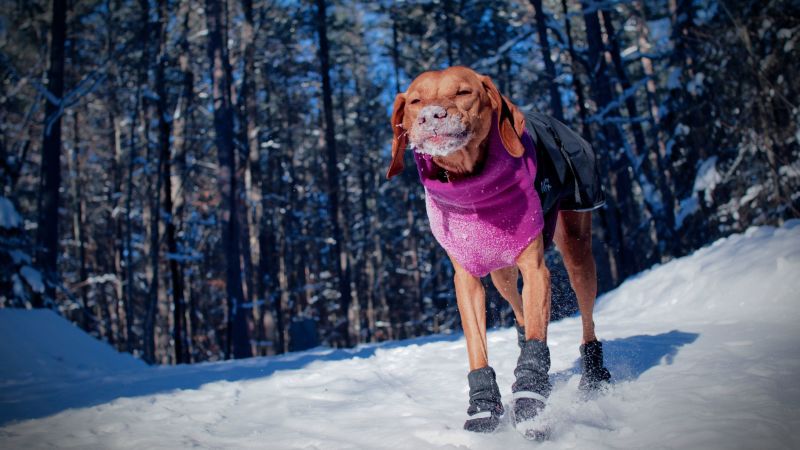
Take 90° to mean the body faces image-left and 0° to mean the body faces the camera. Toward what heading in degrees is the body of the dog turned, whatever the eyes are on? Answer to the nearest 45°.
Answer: approximately 45°
